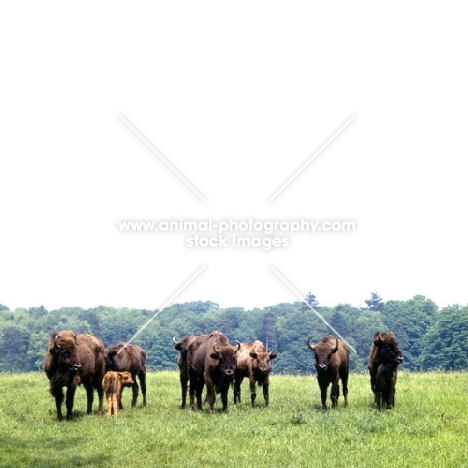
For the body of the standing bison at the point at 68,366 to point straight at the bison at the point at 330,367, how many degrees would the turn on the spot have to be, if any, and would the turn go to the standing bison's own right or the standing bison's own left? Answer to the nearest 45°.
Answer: approximately 135° to the standing bison's own left

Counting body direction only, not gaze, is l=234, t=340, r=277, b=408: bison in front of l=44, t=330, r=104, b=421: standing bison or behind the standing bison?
behind

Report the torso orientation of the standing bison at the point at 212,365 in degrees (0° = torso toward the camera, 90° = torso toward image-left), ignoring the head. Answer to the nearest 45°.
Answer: approximately 315°

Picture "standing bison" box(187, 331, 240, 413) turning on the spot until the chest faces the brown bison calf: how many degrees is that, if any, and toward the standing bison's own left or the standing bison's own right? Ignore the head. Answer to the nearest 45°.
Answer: approximately 135° to the standing bison's own right

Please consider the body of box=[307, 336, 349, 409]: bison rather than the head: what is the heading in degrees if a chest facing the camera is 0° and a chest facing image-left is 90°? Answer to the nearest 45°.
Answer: approximately 45°
